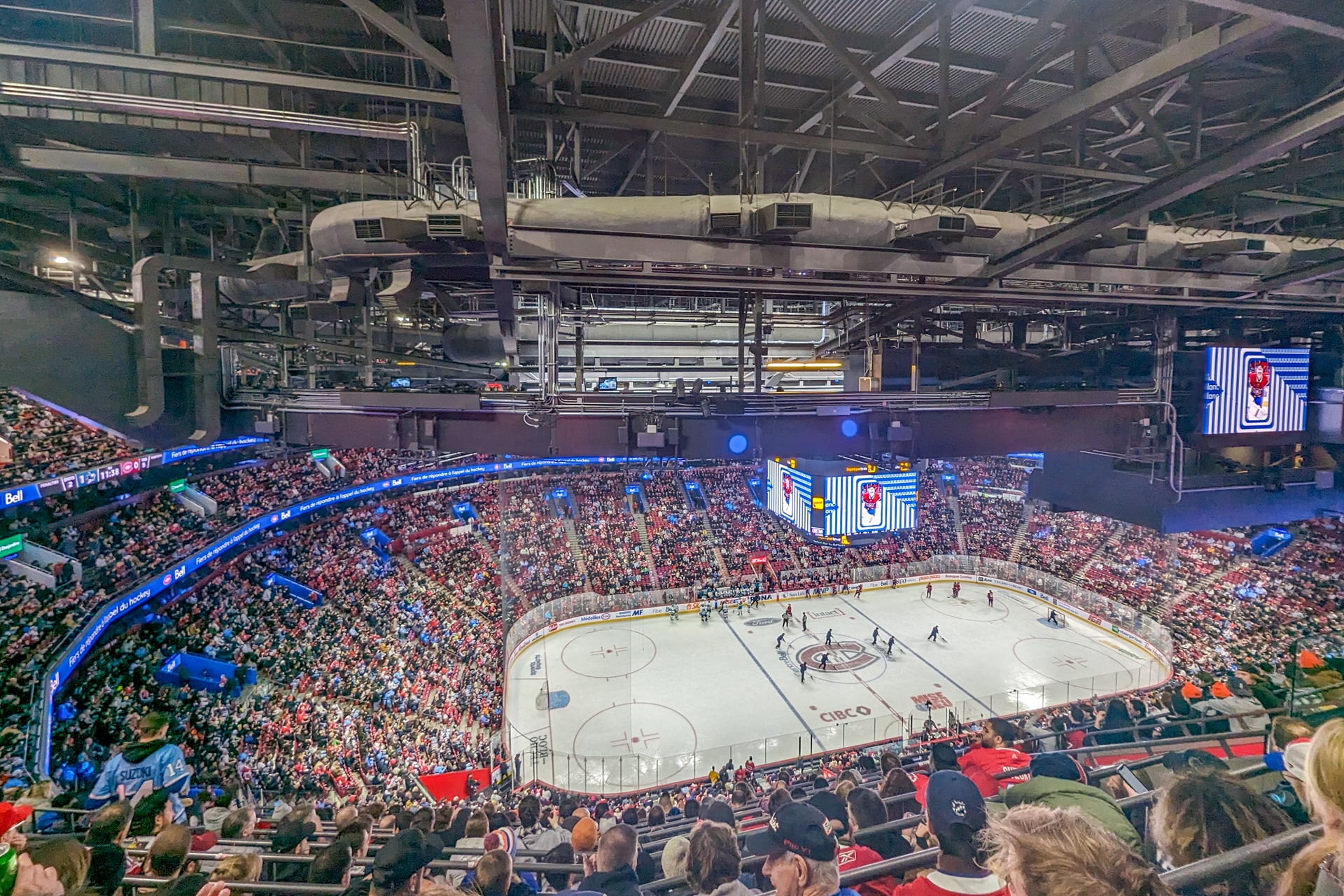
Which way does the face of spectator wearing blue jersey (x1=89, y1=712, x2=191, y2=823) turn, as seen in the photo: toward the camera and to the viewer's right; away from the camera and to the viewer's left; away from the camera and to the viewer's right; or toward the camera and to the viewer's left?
away from the camera and to the viewer's right

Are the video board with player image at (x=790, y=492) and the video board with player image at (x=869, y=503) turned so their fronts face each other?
no

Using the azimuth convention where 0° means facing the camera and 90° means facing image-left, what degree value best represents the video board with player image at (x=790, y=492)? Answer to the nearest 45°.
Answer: approximately 45°

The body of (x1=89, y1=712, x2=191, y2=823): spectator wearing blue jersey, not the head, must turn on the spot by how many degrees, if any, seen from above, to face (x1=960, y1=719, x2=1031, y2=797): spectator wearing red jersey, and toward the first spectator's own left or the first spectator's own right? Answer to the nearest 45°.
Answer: approximately 135° to the first spectator's own right

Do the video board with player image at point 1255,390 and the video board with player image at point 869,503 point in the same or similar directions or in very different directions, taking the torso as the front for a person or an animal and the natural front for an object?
same or similar directions

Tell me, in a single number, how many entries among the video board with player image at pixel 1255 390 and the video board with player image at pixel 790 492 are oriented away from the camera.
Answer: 0

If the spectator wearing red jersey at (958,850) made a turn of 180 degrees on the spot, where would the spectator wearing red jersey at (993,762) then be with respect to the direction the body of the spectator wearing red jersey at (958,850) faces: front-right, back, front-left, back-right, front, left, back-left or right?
back

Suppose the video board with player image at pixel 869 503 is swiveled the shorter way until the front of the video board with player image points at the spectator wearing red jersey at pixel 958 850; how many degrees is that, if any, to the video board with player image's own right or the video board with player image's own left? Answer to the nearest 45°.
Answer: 0° — it already faces them

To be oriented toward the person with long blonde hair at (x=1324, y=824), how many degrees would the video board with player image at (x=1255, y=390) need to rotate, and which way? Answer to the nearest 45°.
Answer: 0° — it already faces them

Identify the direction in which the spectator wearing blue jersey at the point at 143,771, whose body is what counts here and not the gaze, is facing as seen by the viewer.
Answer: away from the camera

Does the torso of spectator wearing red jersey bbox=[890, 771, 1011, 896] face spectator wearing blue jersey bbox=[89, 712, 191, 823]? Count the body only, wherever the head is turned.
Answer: no

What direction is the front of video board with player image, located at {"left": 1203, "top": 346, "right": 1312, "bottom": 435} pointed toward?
toward the camera

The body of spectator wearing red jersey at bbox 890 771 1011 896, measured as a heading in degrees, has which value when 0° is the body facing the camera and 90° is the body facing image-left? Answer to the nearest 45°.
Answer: approximately 180°

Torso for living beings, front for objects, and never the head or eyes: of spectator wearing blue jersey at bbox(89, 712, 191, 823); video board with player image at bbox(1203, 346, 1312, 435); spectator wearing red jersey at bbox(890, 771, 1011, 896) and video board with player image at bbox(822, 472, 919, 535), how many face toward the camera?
2

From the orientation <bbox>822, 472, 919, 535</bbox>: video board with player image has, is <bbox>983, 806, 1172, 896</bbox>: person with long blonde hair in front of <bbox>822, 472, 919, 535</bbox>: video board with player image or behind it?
in front

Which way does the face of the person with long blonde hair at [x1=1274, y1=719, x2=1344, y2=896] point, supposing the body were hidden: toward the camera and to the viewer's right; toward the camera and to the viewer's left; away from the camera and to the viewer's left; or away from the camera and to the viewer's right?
away from the camera and to the viewer's left
